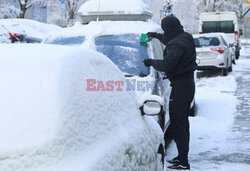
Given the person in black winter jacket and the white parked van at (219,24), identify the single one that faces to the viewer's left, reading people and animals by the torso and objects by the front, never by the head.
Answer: the person in black winter jacket

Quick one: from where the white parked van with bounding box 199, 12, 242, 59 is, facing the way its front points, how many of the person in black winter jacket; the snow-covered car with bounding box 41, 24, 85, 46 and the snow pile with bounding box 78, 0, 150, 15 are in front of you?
0

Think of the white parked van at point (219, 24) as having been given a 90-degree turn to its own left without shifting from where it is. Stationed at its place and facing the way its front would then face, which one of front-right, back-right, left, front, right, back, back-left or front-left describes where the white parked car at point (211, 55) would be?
left

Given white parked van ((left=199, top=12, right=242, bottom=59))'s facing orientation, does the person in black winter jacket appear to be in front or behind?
behind

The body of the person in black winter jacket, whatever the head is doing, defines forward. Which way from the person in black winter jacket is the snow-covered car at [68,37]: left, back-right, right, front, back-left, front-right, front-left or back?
front-right

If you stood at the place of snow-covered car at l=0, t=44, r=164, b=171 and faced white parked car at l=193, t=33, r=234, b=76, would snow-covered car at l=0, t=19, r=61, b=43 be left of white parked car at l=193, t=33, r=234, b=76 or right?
left

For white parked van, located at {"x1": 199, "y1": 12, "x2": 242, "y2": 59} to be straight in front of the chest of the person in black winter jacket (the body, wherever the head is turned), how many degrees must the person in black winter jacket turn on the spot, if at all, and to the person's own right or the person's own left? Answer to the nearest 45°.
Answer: approximately 90° to the person's own right

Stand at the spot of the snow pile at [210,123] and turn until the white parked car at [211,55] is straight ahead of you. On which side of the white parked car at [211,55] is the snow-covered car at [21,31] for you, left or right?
left

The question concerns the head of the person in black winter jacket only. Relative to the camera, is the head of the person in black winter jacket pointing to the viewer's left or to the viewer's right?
to the viewer's left

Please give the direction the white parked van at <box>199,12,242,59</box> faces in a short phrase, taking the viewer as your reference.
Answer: facing away from the viewer

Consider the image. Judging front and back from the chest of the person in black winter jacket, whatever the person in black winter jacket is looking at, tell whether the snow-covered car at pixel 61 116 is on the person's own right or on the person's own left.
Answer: on the person's own left

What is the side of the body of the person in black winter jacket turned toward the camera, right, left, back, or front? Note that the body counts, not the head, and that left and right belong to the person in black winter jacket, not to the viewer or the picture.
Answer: left

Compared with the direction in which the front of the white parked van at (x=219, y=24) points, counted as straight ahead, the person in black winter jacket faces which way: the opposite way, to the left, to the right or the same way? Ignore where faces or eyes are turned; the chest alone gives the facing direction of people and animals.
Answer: to the left

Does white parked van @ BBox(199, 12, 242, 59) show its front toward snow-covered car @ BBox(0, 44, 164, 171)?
no

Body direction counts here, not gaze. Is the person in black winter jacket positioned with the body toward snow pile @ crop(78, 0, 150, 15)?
no

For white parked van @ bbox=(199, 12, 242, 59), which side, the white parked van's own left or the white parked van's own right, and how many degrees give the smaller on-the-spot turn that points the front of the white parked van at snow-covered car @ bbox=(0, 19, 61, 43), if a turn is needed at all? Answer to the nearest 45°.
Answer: approximately 135° to the white parked van's own left

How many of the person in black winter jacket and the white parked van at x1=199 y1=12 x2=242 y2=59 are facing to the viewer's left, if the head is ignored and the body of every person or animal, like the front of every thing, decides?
1
